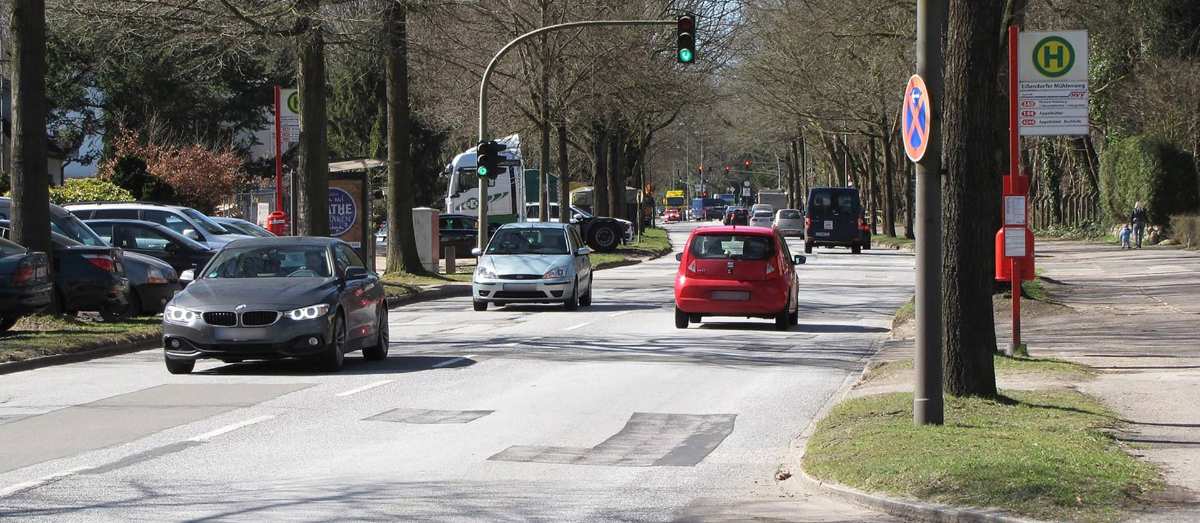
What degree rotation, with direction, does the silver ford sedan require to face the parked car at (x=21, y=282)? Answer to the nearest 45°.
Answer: approximately 45° to its right

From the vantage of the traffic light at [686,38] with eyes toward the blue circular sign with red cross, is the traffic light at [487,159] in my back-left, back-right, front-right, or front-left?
back-right

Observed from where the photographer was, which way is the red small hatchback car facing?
facing away from the viewer

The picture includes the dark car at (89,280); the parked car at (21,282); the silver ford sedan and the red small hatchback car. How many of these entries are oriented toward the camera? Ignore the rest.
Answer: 1

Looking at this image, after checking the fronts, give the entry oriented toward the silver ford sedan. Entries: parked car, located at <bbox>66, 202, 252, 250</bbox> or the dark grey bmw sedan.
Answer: the parked car

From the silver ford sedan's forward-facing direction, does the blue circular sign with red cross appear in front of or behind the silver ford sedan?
in front

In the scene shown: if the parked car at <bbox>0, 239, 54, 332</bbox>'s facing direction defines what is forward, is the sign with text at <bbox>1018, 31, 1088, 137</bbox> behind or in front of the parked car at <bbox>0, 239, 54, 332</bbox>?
behind

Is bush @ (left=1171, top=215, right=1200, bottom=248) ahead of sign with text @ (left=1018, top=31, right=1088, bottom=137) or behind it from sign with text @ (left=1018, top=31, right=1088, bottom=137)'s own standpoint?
behind

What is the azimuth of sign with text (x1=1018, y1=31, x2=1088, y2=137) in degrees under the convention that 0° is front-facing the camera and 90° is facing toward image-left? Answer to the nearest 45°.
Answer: approximately 0°

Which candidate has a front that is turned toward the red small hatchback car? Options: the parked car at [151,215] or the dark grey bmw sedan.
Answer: the parked car
